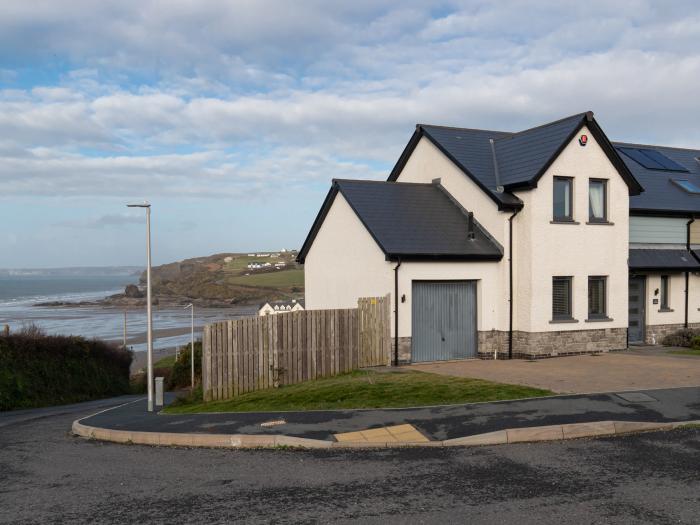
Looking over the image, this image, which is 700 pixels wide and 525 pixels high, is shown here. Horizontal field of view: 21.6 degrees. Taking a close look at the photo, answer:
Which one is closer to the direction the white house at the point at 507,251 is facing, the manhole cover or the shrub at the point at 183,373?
the manhole cover

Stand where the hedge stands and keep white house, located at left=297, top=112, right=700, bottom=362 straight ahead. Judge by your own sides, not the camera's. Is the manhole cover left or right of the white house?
right

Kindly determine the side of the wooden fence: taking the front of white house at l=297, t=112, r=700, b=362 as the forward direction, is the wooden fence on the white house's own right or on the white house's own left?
on the white house's own right

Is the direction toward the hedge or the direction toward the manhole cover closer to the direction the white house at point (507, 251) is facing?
the manhole cover

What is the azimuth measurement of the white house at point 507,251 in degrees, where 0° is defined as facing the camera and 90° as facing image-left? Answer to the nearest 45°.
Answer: approximately 315°

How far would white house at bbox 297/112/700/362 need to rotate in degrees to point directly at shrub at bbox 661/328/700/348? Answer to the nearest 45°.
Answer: approximately 90° to its left
